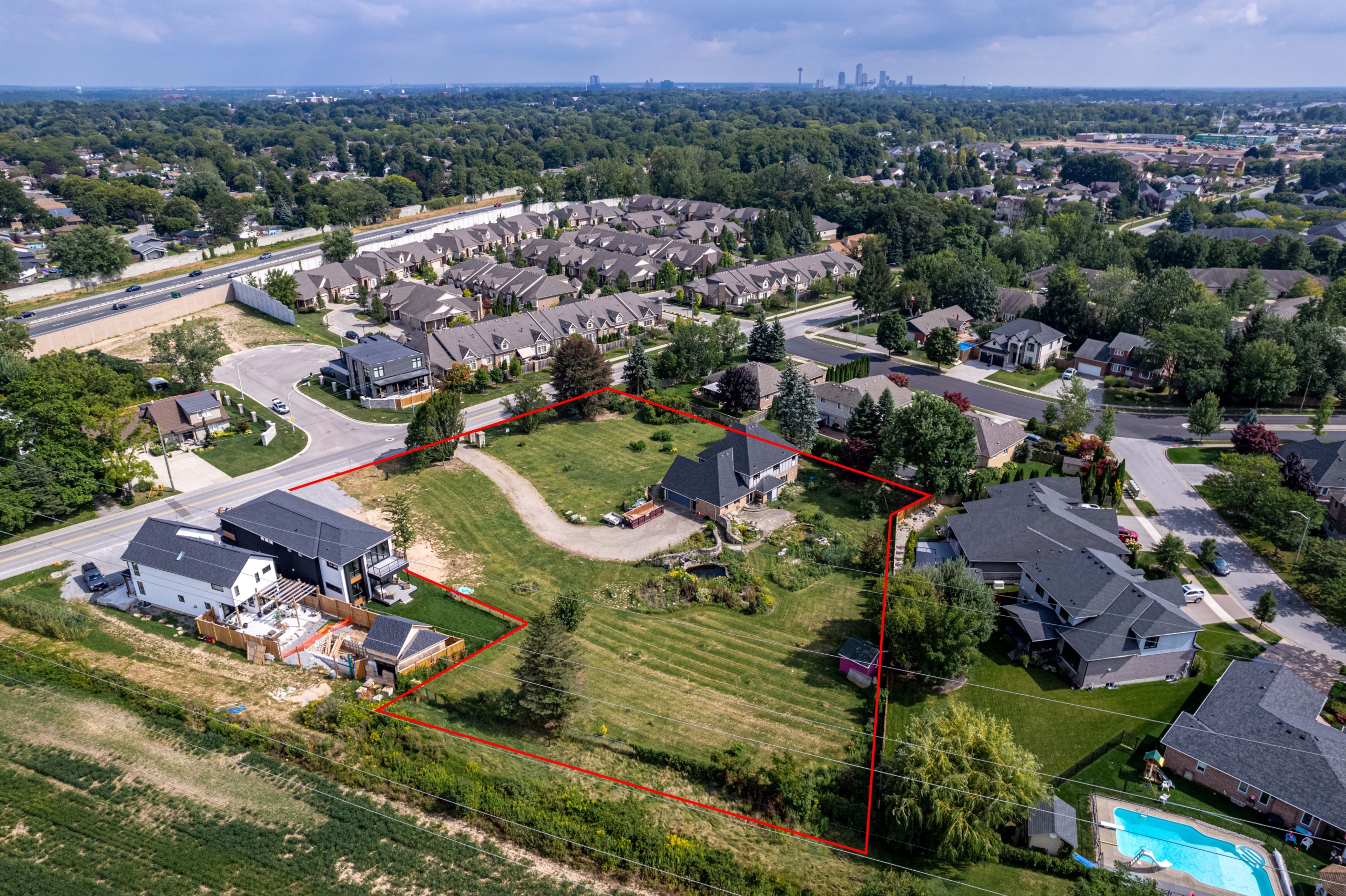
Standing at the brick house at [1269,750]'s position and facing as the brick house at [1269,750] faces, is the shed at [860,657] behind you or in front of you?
behind

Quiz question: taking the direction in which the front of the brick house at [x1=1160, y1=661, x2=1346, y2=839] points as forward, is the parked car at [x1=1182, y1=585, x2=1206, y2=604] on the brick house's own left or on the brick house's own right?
on the brick house's own left

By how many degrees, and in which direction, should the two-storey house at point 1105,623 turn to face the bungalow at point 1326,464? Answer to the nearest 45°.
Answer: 0° — it already faces it

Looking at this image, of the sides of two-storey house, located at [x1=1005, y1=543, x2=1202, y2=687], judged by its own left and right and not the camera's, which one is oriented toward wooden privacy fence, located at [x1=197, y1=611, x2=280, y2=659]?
back

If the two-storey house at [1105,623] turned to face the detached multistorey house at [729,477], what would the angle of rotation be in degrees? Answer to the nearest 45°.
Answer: approximately 135° to its left

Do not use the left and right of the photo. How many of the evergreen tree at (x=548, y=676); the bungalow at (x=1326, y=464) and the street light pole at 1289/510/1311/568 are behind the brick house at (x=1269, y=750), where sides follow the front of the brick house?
1

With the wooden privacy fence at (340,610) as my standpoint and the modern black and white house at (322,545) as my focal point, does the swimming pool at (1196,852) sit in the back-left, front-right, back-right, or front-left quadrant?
back-right

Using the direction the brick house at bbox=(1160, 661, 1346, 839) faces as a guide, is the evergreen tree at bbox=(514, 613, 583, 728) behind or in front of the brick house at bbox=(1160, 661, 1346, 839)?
behind

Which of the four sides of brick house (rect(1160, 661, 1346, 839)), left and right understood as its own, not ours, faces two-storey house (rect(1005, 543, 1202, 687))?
left

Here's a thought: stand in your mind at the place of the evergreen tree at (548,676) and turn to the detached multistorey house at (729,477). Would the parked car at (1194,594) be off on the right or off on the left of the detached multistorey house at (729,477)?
right

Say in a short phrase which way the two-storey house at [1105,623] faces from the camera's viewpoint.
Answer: facing away from the viewer and to the right of the viewer

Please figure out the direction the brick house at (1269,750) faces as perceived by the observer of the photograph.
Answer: facing away from the viewer and to the right of the viewer

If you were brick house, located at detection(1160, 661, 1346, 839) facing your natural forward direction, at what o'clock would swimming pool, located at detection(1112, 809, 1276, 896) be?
The swimming pool is roughly at 5 o'clock from the brick house.
